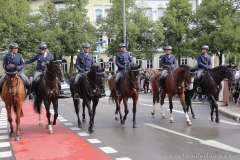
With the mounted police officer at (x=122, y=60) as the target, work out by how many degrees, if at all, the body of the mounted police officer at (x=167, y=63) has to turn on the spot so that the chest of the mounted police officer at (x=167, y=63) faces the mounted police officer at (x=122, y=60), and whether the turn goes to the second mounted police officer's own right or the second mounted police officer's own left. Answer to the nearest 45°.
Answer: approximately 90° to the second mounted police officer's own right

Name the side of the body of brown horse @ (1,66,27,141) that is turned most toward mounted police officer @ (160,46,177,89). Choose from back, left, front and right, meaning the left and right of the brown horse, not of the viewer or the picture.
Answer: left

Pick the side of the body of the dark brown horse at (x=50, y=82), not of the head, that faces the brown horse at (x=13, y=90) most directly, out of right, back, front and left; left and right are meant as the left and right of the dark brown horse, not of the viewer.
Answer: right

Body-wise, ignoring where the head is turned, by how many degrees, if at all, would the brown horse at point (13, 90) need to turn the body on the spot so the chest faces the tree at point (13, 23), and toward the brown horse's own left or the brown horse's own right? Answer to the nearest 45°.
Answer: approximately 180°

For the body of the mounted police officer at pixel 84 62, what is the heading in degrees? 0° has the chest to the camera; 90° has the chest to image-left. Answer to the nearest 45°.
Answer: approximately 315°

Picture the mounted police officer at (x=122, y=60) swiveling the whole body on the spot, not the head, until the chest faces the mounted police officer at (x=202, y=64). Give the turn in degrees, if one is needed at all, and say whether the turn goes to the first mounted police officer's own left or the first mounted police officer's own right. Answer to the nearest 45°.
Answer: approximately 45° to the first mounted police officer's own left

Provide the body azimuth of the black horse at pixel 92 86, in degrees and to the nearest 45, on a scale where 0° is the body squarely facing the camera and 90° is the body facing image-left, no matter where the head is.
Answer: approximately 315°

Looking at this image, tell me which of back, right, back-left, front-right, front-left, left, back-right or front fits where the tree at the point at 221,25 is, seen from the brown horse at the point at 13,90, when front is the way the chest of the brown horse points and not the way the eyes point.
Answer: back-left

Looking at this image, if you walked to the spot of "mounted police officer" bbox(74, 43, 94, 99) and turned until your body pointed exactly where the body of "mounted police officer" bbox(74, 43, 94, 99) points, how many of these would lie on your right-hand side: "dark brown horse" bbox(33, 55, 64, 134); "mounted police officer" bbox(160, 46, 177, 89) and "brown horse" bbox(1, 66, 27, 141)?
2

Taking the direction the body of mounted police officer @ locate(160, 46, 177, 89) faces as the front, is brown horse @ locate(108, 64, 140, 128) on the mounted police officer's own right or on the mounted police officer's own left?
on the mounted police officer's own right

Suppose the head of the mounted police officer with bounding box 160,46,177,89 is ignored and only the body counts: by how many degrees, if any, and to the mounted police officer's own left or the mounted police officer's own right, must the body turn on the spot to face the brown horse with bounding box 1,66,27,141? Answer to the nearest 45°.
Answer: approximately 90° to the mounted police officer's own right

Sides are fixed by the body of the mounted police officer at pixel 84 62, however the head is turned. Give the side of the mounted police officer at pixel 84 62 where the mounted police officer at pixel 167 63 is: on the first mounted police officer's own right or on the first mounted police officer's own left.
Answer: on the first mounted police officer's own left
